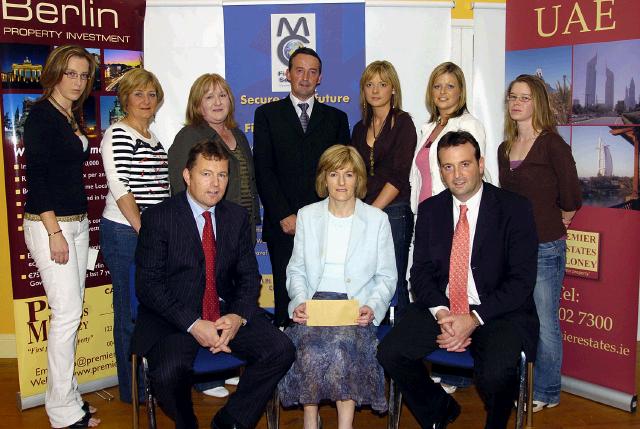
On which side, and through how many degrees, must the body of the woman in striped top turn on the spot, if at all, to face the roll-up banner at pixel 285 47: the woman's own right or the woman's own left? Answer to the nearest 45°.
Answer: approximately 90° to the woman's own left

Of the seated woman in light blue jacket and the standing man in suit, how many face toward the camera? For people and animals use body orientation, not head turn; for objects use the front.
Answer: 2

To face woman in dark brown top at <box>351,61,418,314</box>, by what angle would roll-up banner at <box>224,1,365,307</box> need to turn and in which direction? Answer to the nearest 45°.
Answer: approximately 45° to its left

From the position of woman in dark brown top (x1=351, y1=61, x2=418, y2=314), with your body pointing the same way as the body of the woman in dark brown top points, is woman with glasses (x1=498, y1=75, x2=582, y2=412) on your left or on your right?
on your left

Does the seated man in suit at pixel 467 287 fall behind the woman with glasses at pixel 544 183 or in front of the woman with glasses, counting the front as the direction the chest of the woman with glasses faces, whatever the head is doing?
in front

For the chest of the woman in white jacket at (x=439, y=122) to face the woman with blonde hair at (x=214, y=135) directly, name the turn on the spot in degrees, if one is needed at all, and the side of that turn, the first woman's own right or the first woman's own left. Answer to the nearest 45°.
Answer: approximately 45° to the first woman's own right
